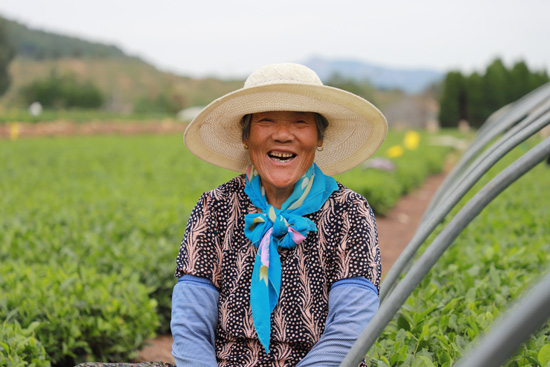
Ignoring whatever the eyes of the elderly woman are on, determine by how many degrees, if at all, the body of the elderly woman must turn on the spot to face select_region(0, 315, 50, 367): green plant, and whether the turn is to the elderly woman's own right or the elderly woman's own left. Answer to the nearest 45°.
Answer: approximately 135° to the elderly woman's own right

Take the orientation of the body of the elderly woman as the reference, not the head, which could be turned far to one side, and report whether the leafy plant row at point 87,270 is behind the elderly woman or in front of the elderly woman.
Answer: behind

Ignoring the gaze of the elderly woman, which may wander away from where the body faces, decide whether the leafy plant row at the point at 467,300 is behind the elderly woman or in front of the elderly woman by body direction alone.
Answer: behind

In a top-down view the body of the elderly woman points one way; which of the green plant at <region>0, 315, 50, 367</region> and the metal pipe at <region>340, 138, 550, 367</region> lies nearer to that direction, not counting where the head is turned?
the metal pipe

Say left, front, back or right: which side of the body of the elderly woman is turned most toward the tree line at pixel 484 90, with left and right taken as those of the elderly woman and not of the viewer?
back

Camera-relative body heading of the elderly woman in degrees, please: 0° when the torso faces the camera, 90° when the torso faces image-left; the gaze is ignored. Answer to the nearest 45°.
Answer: approximately 0°
